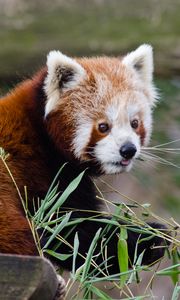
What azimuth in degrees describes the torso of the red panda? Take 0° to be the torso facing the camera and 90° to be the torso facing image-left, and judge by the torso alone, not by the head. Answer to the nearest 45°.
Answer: approximately 315°
